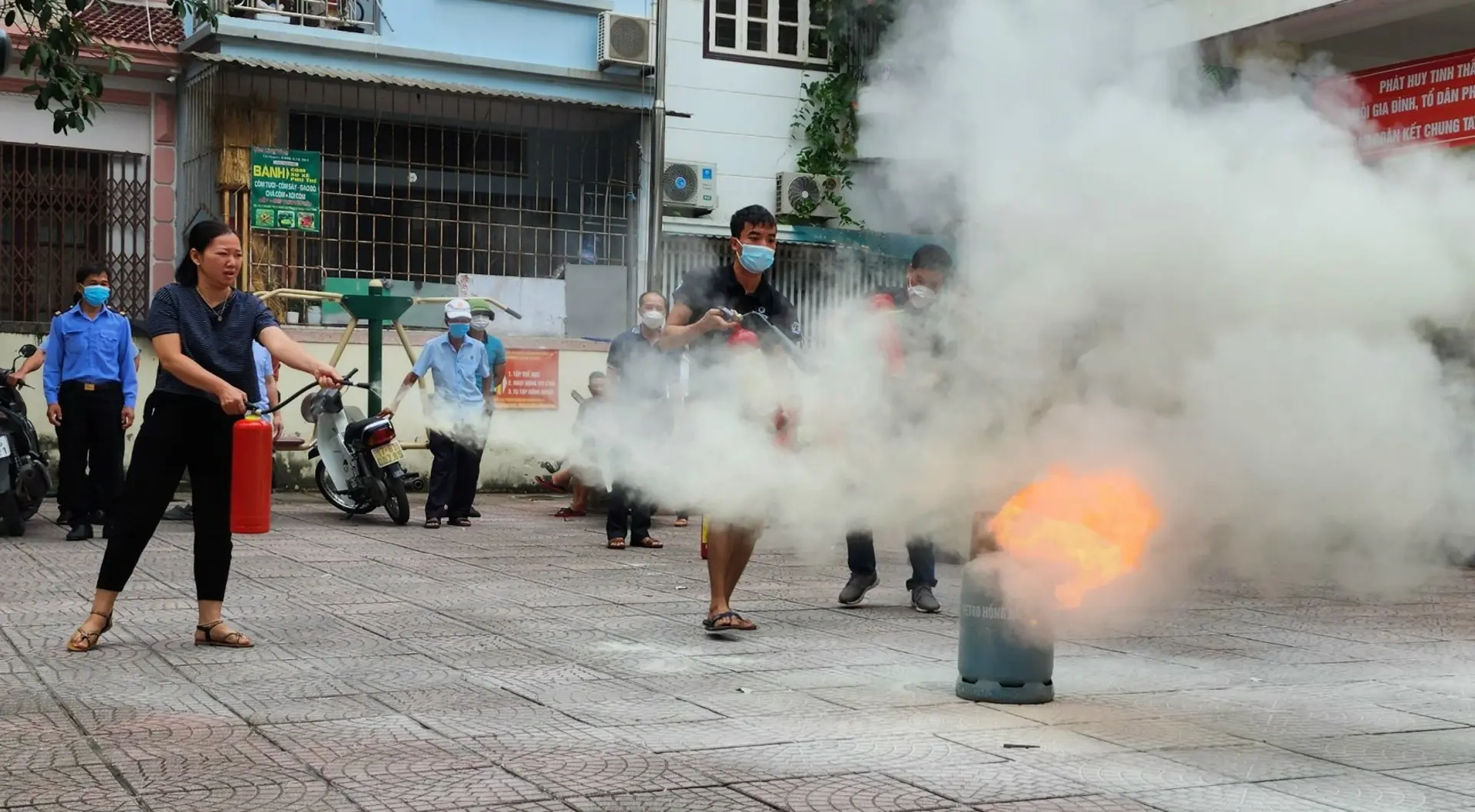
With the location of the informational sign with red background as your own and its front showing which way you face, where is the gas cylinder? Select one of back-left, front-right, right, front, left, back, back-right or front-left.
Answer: front

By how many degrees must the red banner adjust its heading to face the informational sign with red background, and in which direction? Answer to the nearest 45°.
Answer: approximately 90° to its right

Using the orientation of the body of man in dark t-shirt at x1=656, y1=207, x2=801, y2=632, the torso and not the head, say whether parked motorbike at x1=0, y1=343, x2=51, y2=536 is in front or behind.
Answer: behind

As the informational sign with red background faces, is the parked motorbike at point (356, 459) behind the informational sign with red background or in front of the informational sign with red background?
in front

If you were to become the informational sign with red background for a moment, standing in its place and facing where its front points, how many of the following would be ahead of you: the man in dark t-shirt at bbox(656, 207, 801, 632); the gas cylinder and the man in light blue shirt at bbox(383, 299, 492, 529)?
3

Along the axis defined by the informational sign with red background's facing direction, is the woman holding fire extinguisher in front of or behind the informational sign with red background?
in front

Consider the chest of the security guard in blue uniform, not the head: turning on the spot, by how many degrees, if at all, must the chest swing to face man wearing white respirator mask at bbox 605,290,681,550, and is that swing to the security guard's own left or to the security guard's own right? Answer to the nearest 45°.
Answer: approximately 45° to the security guard's own left

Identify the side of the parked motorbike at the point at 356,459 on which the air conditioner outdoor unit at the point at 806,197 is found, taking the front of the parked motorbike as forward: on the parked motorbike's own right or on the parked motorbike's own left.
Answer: on the parked motorbike's own right

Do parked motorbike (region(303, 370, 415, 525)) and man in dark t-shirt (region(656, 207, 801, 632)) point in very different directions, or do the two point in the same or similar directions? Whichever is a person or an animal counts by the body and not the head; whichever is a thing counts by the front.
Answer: very different directions

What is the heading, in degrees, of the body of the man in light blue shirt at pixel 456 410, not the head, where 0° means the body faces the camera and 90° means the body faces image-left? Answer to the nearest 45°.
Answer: approximately 0°

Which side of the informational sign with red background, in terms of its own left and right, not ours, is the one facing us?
front

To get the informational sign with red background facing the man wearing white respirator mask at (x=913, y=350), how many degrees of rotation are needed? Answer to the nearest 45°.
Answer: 0° — it already faces them
